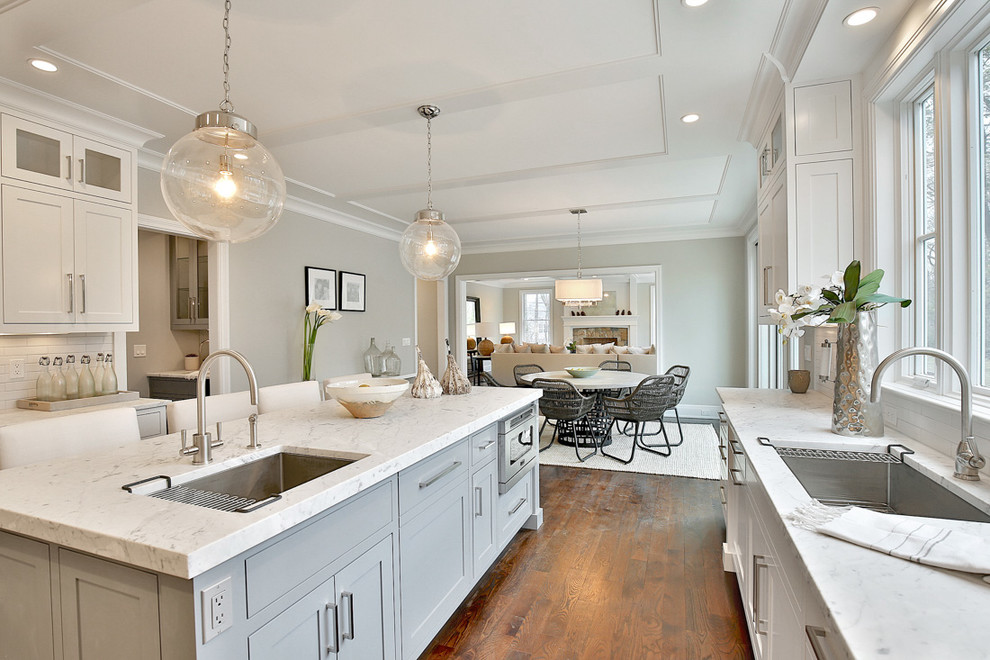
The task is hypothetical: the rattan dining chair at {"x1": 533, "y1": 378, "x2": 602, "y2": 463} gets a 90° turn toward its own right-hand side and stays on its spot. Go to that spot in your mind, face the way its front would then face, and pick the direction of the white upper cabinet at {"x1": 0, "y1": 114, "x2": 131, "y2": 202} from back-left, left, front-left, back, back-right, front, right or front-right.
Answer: right

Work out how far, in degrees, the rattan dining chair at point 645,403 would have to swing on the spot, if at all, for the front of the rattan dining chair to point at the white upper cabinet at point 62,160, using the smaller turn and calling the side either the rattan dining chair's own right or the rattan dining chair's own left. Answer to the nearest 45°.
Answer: approximately 90° to the rattan dining chair's own left

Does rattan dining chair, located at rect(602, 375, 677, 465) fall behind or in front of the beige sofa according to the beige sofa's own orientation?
behind

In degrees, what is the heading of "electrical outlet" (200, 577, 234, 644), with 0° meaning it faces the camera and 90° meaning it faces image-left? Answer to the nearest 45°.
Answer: approximately 315°

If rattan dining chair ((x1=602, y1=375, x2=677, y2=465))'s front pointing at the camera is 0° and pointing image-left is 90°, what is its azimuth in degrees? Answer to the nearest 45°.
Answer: approximately 135°

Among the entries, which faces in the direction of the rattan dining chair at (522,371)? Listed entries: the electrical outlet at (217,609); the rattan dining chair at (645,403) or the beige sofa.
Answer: the rattan dining chair at (645,403)

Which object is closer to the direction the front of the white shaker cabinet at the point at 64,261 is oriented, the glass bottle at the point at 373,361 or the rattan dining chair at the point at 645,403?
the rattan dining chair

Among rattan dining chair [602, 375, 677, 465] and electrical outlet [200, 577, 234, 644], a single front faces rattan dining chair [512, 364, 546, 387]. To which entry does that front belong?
rattan dining chair [602, 375, 677, 465]

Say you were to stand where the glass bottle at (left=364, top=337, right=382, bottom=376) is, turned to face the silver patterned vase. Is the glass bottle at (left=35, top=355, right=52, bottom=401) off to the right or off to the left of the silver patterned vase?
right

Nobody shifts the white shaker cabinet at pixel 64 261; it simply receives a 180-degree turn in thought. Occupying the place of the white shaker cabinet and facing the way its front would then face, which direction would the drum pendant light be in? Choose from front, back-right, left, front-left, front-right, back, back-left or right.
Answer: back-right

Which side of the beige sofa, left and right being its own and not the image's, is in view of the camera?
back

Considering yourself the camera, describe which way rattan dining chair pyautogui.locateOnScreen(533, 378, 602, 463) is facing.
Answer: facing away from the viewer and to the right of the viewer

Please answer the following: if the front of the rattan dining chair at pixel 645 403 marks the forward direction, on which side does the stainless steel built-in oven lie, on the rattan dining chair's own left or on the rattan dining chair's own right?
on the rattan dining chair's own left

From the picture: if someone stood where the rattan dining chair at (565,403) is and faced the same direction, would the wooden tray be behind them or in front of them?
behind

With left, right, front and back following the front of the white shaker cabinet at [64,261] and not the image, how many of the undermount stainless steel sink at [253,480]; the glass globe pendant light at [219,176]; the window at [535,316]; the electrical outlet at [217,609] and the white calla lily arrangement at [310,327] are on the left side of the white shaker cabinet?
2

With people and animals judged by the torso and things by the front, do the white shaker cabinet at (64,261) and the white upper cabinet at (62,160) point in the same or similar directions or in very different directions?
same or similar directions

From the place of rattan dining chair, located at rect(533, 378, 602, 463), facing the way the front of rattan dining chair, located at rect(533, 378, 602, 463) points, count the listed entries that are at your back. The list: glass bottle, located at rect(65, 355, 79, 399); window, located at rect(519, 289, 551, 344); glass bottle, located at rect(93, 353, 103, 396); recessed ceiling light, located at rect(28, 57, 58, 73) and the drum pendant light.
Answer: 3

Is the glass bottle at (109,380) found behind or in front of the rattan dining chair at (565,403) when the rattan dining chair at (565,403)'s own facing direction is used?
behind

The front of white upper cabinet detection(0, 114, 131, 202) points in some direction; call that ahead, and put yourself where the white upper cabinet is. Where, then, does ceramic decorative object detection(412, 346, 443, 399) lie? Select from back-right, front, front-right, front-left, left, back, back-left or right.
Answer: front

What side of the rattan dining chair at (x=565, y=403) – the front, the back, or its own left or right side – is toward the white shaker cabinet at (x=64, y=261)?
back
